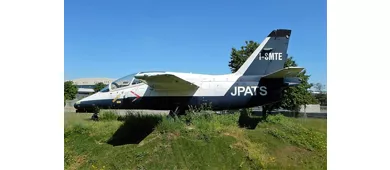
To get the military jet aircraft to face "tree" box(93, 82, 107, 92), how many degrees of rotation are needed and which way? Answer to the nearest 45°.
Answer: approximately 45° to its right

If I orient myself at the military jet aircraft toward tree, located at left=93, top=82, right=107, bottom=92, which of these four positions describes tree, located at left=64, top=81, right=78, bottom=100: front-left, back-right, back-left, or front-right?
front-left

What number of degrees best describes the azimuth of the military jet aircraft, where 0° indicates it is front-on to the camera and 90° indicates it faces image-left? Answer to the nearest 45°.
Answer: approximately 90°

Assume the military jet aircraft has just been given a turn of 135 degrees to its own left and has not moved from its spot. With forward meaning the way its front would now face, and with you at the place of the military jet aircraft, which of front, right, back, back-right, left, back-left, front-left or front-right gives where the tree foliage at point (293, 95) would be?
left
